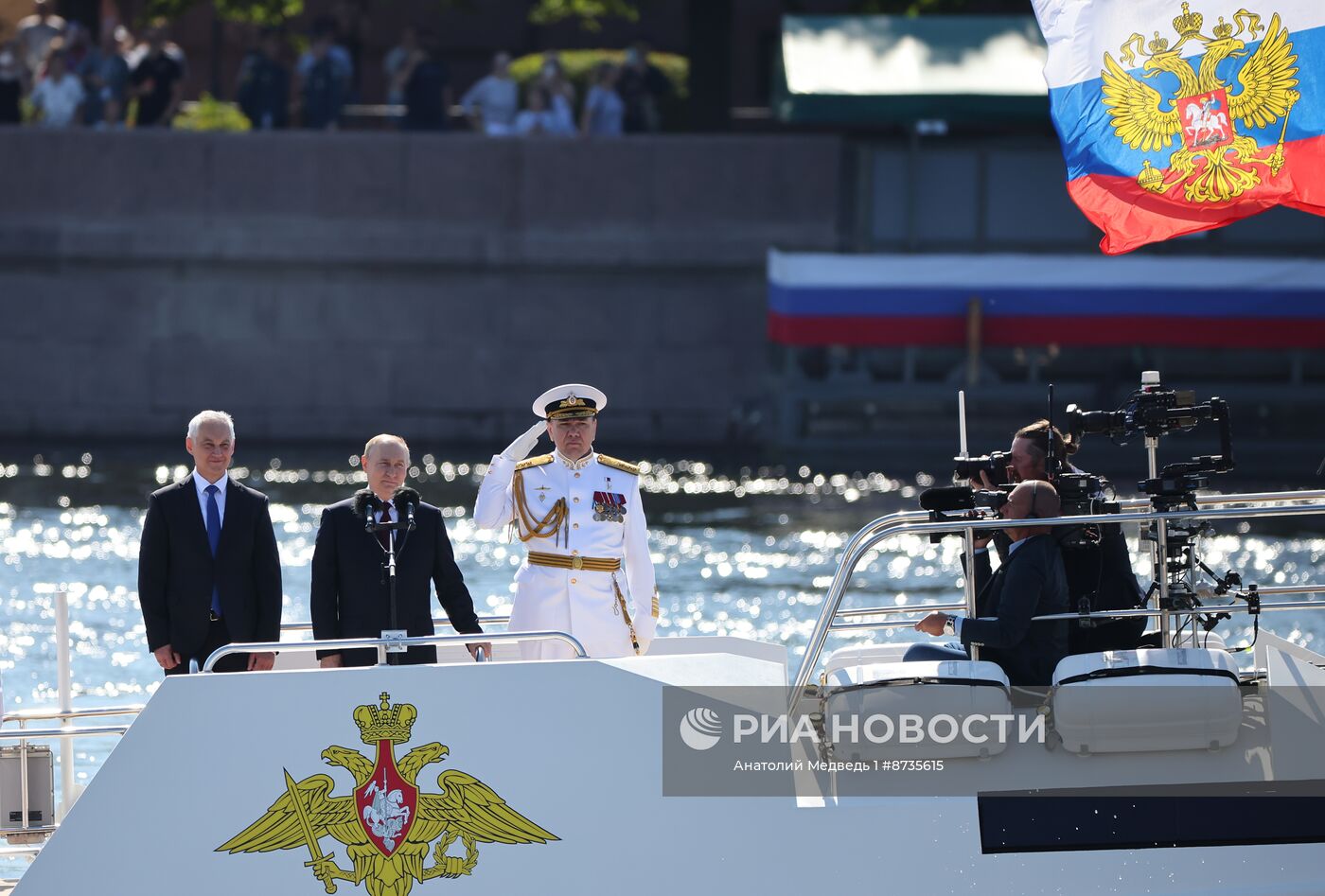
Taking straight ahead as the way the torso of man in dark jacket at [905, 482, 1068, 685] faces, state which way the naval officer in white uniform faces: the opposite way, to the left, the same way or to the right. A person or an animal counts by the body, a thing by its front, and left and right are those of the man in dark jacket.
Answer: to the left

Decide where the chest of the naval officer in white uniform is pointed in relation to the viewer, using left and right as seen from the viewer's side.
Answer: facing the viewer

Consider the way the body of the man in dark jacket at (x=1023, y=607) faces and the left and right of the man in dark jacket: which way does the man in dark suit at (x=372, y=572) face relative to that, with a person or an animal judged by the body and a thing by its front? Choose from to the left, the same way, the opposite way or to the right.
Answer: to the left

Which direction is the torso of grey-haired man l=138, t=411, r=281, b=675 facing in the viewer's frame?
toward the camera

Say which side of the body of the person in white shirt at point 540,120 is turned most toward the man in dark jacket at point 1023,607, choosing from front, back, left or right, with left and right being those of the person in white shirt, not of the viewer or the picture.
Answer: front

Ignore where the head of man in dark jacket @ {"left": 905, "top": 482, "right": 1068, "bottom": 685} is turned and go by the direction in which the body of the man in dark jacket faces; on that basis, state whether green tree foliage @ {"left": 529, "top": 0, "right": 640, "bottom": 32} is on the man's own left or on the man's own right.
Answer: on the man's own right

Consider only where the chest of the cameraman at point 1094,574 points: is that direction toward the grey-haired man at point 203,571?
yes

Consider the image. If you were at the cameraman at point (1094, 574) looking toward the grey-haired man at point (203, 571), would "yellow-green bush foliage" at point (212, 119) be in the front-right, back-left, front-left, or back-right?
front-right

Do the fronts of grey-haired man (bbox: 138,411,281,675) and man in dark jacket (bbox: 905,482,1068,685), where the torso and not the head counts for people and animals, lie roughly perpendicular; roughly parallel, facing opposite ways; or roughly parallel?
roughly perpendicular

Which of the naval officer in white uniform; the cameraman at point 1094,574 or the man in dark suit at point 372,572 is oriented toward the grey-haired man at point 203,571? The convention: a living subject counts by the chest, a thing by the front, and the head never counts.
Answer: the cameraman

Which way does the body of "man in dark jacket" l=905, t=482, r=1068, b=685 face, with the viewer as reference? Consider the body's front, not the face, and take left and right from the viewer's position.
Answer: facing to the left of the viewer

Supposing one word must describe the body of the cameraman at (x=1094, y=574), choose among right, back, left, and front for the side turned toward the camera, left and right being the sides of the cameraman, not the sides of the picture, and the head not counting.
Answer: left

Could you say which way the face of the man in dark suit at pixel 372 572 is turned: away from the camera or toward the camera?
toward the camera

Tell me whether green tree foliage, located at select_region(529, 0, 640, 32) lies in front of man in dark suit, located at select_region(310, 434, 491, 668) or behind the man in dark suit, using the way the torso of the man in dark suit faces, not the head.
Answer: behind

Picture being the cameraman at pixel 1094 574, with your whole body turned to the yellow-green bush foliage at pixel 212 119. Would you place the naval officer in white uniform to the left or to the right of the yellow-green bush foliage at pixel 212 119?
left

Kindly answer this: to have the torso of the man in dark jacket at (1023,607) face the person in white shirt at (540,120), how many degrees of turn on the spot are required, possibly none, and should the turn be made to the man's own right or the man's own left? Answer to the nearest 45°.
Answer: approximately 90° to the man's own right

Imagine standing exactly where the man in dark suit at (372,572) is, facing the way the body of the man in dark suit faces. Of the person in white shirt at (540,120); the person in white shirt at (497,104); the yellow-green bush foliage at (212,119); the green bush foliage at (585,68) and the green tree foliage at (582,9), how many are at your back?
5

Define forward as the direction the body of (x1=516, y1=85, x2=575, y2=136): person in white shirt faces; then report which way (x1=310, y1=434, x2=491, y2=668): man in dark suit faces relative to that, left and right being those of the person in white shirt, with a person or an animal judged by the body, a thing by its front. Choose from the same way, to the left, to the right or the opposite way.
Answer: the same way

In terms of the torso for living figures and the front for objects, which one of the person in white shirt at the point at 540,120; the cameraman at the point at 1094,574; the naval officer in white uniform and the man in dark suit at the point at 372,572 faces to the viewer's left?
the cameraman

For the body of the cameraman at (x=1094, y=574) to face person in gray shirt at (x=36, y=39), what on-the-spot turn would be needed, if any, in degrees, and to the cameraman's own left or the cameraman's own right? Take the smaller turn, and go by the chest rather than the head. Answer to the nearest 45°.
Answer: approximately 45° to the cameraman's own right
